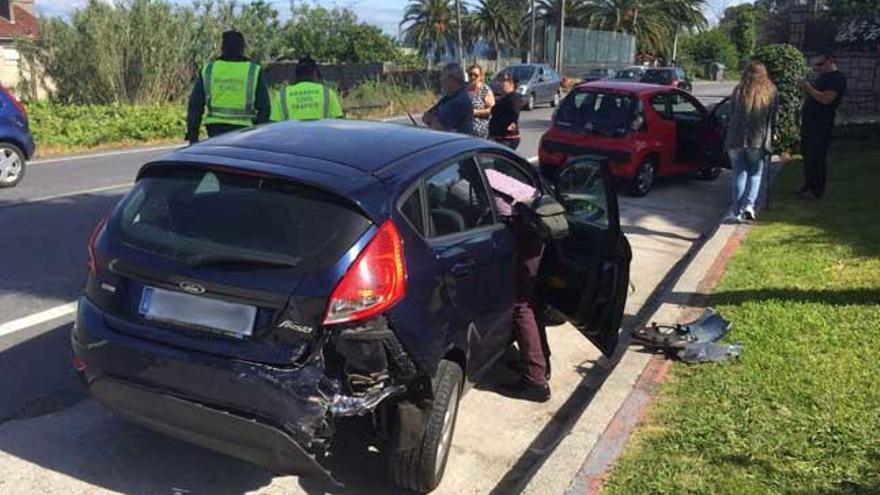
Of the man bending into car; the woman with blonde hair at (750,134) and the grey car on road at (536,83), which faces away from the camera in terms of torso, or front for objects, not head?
the woman with blonde hair

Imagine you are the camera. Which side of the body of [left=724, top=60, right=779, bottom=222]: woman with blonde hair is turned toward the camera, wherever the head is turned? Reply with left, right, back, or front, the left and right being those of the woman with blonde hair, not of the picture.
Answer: back

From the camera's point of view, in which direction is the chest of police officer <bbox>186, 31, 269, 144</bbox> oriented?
away from the camera

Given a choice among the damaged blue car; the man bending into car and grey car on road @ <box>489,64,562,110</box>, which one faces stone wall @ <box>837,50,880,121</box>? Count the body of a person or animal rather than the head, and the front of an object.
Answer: the damaged blue car

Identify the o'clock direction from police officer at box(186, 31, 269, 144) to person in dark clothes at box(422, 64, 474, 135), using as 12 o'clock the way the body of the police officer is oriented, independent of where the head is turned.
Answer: The person in dark clothes is roughly at 3 o'clock from the police officer.

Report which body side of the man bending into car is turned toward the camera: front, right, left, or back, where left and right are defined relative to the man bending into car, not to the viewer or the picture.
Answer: left

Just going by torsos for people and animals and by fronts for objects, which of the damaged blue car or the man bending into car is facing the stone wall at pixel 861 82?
the damaged blue car

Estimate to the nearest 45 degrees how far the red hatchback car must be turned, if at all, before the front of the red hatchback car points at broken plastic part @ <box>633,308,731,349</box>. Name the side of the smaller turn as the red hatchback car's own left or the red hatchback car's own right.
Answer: approximately 135° to the red hatchback car's own right

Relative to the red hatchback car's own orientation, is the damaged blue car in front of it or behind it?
behind

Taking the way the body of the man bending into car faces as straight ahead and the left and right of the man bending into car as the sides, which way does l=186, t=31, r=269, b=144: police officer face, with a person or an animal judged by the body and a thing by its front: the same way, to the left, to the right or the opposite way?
to the right

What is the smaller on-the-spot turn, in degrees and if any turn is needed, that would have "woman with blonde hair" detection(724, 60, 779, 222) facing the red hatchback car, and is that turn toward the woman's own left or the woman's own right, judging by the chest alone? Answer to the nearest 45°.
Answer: approximately 45° to the woman's own left

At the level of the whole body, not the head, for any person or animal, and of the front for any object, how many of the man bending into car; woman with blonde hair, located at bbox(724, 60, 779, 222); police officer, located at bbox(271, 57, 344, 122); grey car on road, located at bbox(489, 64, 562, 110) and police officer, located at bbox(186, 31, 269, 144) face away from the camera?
3
